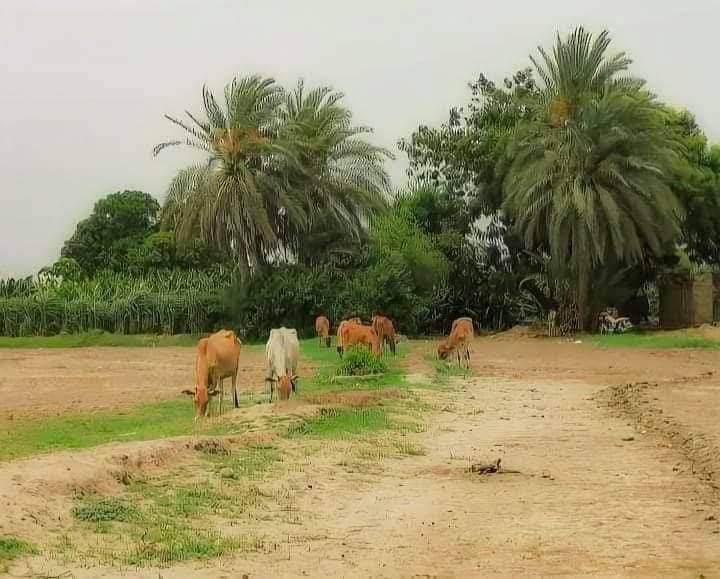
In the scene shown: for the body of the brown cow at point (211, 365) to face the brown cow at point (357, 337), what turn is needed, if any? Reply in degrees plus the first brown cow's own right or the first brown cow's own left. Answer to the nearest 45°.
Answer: approximately 180°

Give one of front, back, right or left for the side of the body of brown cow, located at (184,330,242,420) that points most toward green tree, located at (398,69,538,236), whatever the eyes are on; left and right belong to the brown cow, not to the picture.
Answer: back

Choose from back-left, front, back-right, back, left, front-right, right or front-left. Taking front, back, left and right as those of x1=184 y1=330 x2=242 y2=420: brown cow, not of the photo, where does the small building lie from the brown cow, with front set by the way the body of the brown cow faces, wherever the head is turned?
back

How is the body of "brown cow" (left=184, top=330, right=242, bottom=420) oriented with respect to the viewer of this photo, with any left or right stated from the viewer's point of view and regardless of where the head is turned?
facing the viewer and to the left of the viewer

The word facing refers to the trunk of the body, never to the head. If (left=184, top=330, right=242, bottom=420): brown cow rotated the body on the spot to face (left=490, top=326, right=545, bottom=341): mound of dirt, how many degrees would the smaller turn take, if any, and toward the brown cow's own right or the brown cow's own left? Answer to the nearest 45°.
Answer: approximately 180°

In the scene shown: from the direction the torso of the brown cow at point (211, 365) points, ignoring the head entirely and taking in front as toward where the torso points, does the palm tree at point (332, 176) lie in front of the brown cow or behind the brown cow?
behind

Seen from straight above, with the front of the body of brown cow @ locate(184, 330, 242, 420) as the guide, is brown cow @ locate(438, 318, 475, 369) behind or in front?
behind

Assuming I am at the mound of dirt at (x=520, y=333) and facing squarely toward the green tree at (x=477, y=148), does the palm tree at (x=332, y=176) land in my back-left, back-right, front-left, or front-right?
front-left

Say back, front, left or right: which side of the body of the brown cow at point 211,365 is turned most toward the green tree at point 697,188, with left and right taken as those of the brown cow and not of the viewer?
back

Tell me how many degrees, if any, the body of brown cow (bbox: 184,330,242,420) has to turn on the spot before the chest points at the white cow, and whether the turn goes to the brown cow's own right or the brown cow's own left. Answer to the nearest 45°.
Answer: approximately 180°

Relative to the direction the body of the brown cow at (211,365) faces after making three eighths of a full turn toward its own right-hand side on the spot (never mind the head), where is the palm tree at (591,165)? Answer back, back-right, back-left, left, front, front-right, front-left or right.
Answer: front-right

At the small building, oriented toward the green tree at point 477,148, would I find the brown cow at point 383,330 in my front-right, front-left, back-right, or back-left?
front-left

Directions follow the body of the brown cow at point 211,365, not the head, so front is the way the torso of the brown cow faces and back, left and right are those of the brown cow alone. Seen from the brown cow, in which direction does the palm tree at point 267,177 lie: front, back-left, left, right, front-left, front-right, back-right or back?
back-right
